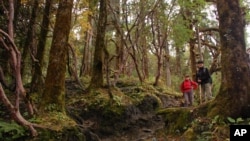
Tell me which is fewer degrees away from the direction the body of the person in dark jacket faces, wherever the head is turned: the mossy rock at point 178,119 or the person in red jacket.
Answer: the mossy rock

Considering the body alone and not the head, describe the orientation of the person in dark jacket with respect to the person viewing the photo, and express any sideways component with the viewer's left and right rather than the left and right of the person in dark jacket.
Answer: facing the viewer and to the left of the viewer

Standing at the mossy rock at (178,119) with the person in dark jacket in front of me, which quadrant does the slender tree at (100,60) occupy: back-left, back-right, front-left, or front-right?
front-left

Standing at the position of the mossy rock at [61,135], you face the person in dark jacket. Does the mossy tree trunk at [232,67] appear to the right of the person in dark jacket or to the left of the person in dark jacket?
right

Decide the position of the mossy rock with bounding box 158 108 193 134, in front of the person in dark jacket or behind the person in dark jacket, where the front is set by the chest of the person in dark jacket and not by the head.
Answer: in front

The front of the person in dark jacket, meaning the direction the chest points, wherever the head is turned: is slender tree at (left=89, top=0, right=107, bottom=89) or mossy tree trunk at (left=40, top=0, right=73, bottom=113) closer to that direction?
the mossy tree trunk

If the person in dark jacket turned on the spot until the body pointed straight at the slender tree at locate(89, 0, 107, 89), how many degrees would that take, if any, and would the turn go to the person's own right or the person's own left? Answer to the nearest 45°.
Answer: approximately 45° to the person's own right

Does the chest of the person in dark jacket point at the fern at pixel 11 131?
yes

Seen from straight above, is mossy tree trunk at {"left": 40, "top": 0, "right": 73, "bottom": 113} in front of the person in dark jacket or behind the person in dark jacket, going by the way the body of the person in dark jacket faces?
in front

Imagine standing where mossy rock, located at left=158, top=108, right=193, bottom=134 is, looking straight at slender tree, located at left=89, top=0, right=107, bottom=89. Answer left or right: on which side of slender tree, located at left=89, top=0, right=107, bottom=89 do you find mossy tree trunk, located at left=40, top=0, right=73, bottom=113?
left

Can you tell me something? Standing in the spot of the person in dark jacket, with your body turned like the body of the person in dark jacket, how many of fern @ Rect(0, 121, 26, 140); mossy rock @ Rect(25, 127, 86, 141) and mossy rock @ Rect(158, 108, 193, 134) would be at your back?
0

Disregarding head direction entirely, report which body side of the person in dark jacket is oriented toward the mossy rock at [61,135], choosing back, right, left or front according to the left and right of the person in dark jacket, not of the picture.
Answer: front
